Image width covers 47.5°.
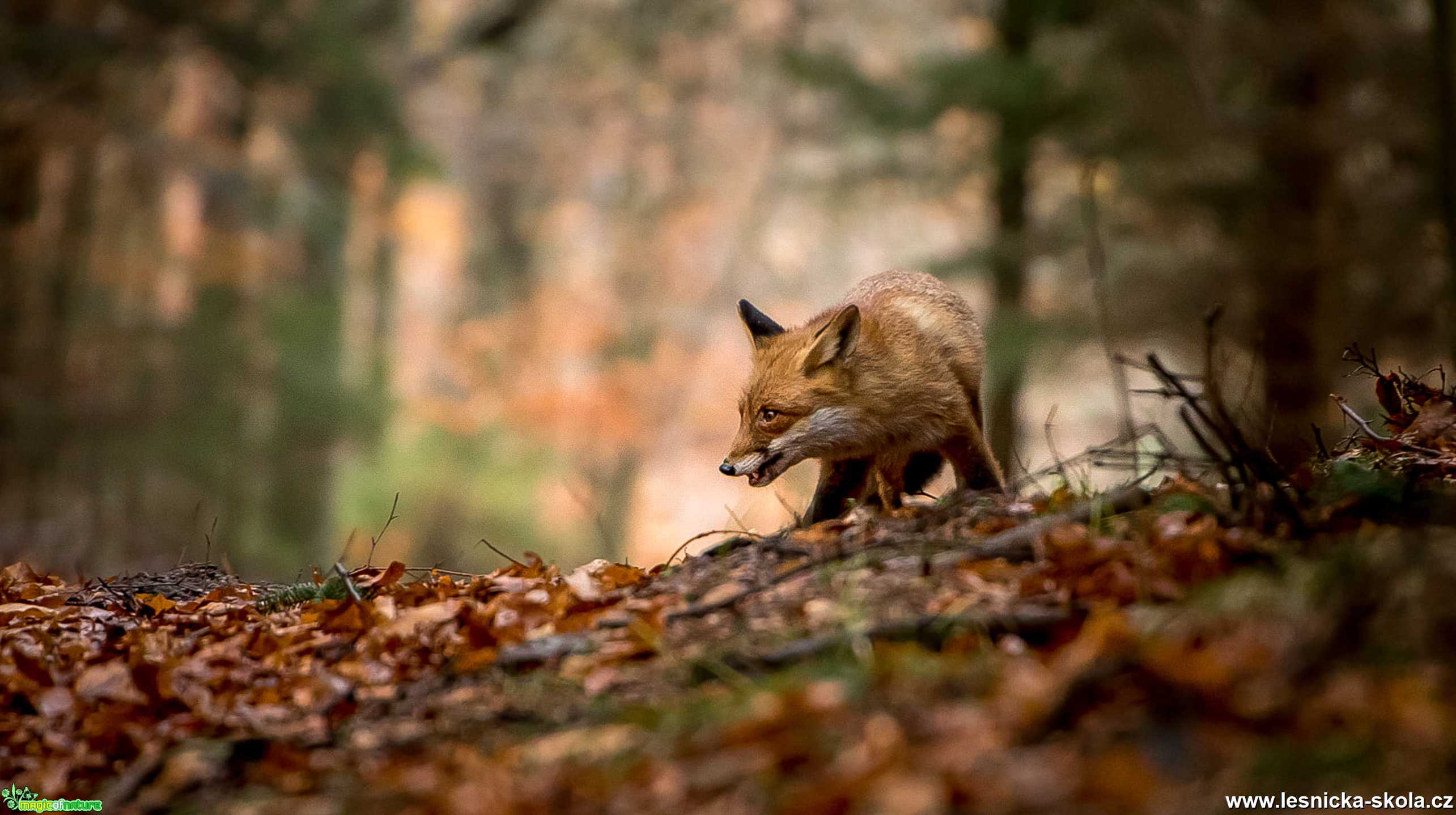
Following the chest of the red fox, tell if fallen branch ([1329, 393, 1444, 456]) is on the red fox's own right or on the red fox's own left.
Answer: on the red fox's own left

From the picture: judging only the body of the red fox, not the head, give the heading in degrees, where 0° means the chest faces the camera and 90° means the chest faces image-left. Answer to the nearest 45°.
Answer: approximately 45°

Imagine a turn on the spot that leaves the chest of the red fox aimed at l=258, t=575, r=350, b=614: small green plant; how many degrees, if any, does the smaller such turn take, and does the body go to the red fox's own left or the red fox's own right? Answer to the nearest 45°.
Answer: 0° — it already faces it

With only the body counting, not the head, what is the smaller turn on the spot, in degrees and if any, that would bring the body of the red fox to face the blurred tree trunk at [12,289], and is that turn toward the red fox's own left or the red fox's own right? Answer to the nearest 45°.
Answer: approximately 90° to the red fox's own right

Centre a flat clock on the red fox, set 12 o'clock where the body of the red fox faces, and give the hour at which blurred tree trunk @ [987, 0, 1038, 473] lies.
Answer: The blurred tree trunk is roughly at 5 o'clock from the red fox.

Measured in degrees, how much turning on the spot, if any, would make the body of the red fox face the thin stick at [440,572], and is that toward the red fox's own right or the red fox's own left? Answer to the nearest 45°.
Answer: approximately 45° to the red fox's own right

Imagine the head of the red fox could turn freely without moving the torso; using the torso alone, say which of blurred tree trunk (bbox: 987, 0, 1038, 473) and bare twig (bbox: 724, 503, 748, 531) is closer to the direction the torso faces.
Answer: the bare twig

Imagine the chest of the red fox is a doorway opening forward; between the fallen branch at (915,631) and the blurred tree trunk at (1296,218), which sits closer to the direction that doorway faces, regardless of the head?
the fallen branch

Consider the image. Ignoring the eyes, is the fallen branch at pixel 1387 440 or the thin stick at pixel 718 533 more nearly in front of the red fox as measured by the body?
the thin stick

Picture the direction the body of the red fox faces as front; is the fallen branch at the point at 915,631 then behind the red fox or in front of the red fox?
in front

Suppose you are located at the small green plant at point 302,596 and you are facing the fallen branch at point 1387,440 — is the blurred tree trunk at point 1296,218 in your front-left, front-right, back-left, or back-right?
front-left

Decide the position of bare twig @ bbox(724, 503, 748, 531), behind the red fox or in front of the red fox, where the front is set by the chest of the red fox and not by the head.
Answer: in front
